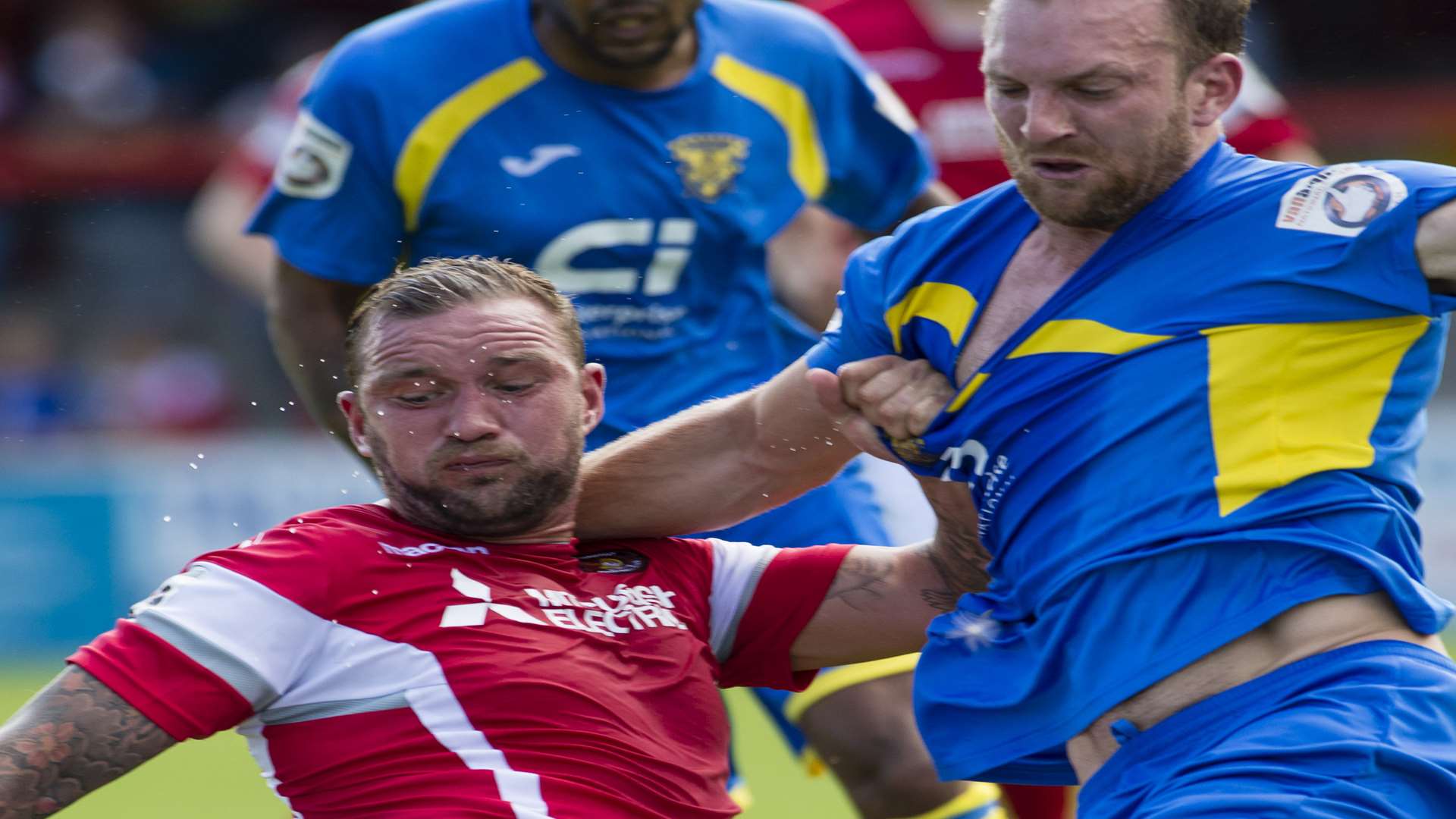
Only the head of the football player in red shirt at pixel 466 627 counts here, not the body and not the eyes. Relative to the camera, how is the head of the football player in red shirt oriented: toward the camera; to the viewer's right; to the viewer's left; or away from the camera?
toward the camera

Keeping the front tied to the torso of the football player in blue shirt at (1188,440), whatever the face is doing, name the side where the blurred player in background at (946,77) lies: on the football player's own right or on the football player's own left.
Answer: on the football player's own right

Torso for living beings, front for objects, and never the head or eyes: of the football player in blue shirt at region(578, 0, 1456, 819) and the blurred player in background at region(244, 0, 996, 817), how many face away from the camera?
0

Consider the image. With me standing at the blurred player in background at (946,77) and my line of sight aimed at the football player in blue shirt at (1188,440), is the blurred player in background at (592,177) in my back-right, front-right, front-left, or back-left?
front-right

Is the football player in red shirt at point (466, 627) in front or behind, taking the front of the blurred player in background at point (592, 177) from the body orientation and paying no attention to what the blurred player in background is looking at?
in front

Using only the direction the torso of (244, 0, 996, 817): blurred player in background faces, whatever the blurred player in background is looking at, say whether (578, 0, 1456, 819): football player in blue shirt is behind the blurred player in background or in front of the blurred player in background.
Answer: in front

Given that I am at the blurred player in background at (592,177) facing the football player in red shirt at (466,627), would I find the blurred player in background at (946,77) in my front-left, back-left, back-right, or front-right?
back-left

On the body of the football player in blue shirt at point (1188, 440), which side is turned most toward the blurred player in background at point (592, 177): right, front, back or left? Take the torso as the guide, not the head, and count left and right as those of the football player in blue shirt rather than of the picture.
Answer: right

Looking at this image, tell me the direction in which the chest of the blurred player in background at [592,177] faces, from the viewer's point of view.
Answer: toward the camera

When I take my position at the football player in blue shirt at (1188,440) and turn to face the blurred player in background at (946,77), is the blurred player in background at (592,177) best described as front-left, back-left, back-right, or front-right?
front-left

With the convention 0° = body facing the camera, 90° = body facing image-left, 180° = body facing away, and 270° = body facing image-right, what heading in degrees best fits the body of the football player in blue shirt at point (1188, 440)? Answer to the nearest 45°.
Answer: approximately 45°

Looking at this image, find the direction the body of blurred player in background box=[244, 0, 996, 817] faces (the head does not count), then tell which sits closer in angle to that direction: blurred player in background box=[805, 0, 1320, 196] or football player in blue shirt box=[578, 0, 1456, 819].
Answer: the football player in blue shirt

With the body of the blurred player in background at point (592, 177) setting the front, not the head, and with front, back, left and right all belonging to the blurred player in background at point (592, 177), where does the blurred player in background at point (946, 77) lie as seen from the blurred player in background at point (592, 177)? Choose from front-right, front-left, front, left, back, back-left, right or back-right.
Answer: back-left

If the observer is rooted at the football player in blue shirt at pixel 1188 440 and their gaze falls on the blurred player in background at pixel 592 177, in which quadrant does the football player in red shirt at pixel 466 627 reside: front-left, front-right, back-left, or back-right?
front-left

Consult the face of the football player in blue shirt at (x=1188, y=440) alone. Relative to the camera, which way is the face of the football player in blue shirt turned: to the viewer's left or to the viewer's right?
to the viewer's left

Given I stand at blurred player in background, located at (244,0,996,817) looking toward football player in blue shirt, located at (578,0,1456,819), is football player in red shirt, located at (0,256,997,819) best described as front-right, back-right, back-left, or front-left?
front-right

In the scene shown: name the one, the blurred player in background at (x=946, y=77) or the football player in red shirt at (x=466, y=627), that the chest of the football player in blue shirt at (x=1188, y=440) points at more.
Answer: the football player in red shirt
